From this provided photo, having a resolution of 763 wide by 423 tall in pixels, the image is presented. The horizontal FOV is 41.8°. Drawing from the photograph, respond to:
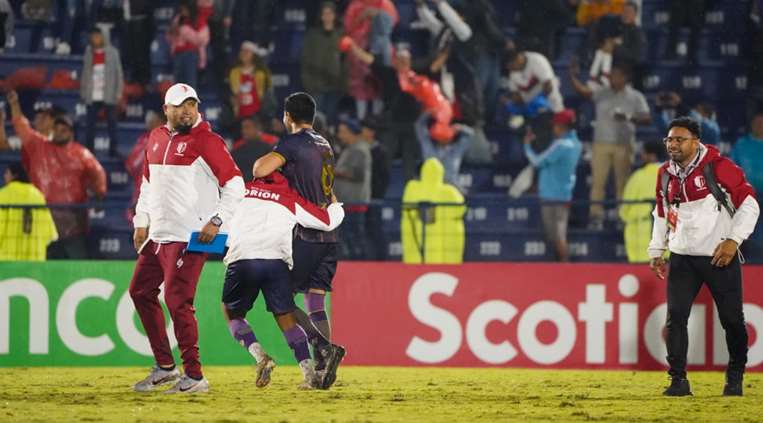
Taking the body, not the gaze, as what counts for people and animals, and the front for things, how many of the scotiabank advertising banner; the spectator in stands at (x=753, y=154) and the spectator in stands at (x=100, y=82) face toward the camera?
3

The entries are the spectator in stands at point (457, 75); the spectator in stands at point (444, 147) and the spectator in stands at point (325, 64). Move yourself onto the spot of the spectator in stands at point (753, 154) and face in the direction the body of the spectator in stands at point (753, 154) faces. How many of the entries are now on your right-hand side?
3

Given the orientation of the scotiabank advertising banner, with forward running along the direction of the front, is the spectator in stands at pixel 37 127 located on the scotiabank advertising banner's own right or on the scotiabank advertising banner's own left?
on the scotiabank advertising banner's own right

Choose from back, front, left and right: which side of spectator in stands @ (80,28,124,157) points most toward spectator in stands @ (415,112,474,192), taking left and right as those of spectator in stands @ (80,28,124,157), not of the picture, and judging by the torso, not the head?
left

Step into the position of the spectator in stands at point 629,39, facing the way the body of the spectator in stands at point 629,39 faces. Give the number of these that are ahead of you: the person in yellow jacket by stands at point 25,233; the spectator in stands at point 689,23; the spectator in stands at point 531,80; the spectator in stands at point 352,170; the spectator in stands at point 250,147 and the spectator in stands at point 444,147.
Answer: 5

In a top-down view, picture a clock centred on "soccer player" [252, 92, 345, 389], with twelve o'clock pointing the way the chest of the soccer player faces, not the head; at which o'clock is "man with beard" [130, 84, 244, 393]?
The man with beard is roughly at 10 o'clock from the soccer player.

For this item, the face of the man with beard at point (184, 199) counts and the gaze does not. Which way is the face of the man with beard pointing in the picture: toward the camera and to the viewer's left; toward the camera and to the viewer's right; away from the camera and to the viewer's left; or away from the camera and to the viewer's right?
toward the camera and to the viewer's right

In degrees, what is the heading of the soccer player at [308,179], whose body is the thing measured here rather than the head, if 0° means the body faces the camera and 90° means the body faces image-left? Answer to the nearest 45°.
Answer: approximately 135°

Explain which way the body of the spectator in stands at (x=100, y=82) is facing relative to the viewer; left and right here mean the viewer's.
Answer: facing the viewer

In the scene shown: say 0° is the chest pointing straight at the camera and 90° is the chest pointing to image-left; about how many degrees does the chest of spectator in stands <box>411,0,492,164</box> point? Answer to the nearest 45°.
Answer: approximately 45°
